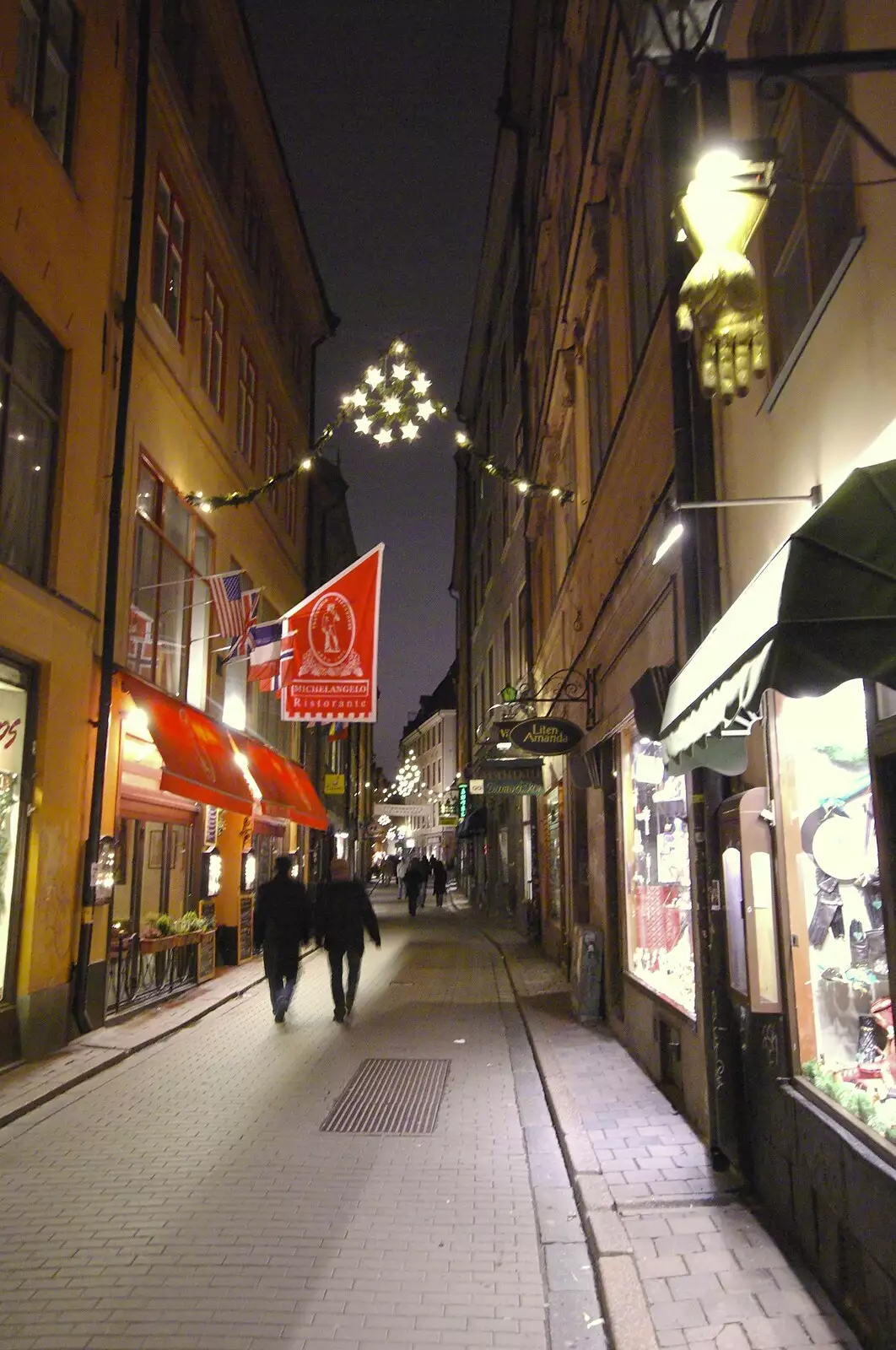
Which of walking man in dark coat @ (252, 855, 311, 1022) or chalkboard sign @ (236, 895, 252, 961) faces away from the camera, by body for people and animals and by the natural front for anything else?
the walking man in dark coat

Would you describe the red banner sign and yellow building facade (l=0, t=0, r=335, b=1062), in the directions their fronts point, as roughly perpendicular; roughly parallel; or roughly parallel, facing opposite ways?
roughly perpendicular

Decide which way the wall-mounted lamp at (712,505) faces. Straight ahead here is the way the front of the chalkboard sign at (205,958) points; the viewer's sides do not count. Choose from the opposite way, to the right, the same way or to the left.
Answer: the opposite way

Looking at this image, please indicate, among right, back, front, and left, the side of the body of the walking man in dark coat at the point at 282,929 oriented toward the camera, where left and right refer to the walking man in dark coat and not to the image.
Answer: back

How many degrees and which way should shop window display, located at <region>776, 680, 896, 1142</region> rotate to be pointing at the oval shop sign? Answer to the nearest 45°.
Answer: approximately 90° to its right

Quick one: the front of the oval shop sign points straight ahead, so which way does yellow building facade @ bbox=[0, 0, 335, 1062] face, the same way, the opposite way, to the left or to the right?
to the left

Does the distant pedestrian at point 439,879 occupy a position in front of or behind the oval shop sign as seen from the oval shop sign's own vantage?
behind

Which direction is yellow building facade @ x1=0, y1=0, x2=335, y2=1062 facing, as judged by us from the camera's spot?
facing to the right of the viewer

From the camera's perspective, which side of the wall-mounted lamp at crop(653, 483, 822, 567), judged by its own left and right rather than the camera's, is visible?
left

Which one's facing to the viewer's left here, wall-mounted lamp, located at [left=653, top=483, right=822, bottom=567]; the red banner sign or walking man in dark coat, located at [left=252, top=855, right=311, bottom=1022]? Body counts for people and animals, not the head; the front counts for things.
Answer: the wall-mounted lamp
